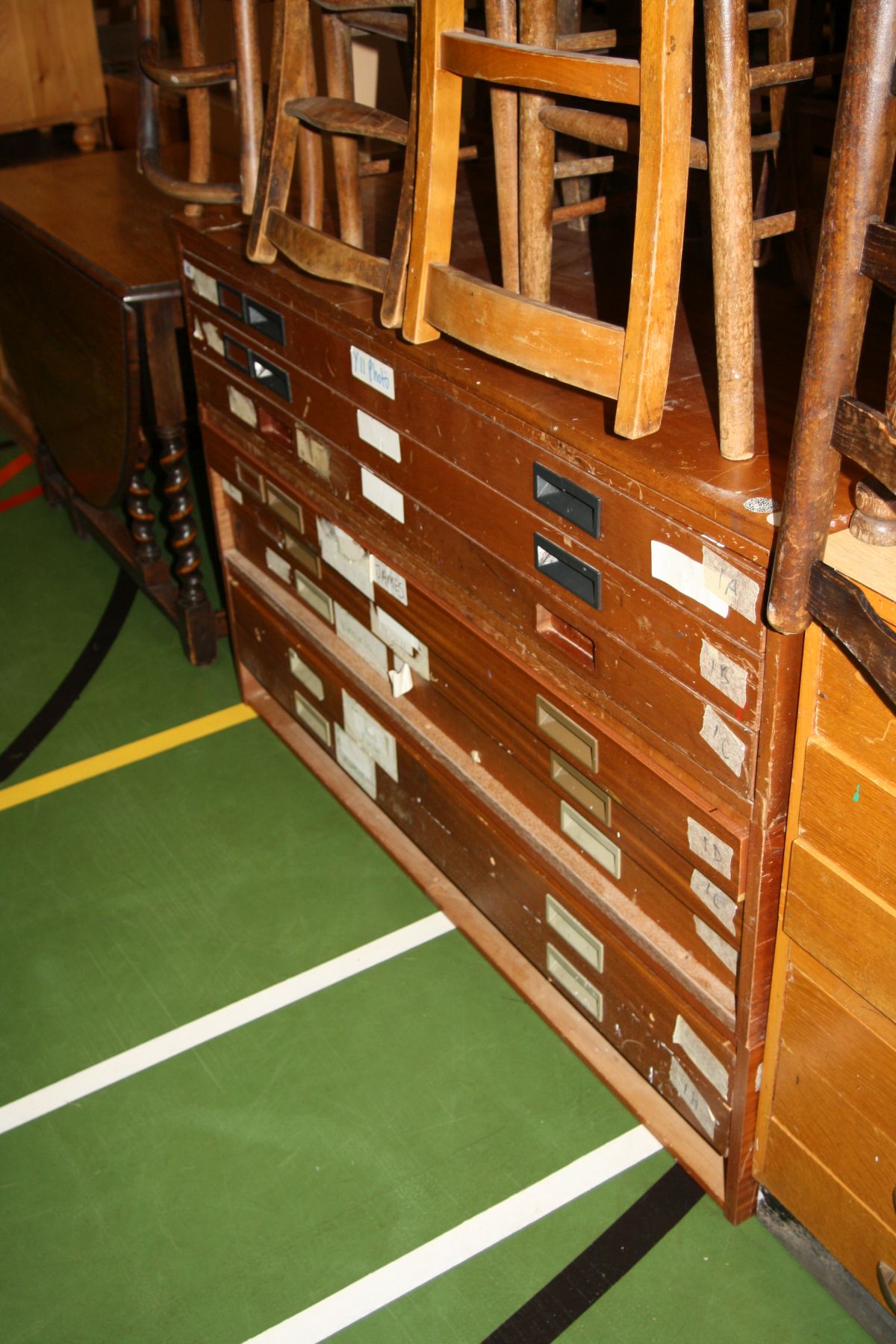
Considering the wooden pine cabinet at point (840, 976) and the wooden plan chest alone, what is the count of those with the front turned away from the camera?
0

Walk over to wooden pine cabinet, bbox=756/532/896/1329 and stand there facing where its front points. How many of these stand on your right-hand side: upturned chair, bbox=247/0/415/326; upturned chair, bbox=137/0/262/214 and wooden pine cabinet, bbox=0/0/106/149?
3

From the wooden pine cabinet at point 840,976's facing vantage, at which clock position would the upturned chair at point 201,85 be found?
The upturned chair is roughly at 3 o'clock from the wooden pine cabinet.

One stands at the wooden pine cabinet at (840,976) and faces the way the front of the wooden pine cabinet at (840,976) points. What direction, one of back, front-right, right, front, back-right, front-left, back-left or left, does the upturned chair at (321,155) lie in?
right

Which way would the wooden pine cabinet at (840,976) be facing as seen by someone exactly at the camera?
facing the viewer and to the left of the viewer

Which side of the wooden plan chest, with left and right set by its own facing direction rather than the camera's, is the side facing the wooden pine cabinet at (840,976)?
left
